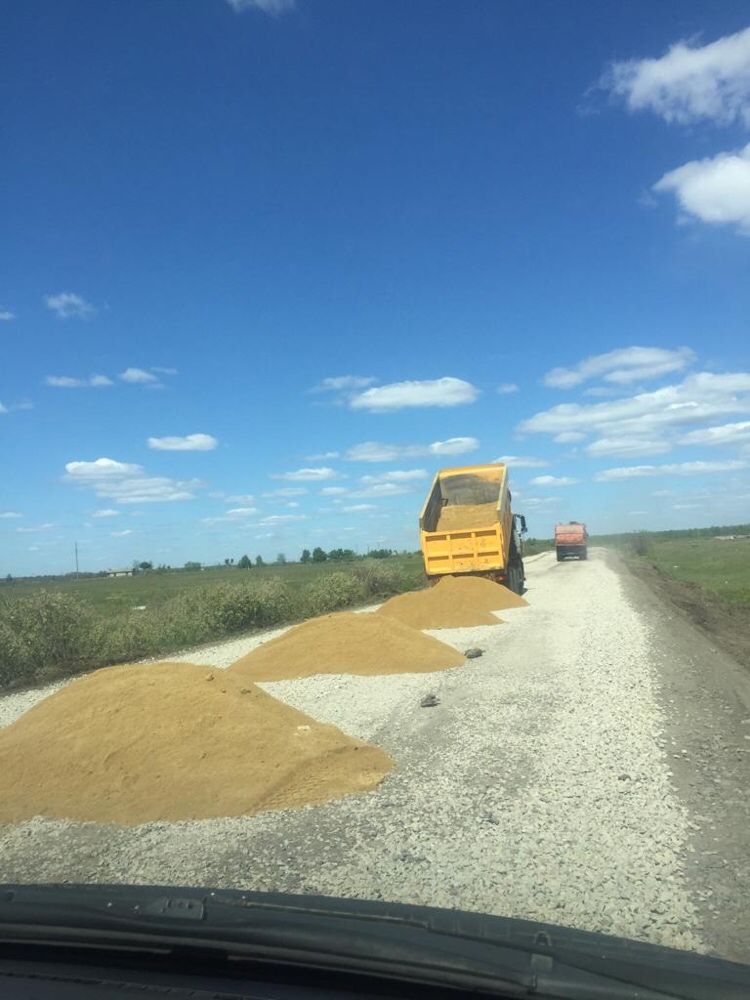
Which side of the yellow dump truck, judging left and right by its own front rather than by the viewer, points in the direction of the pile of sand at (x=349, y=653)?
back

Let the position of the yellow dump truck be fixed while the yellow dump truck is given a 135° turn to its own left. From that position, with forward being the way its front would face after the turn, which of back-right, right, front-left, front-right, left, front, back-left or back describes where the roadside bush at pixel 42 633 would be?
front

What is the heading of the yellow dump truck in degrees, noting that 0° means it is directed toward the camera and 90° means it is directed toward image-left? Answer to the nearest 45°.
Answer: approximately 180°

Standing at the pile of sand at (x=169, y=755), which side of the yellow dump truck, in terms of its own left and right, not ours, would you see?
back

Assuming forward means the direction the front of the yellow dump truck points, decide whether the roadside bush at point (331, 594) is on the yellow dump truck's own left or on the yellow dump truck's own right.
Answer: on the yellow dump truck's own left

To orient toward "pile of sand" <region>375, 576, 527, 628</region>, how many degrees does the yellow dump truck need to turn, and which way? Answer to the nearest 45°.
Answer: approximately 180°

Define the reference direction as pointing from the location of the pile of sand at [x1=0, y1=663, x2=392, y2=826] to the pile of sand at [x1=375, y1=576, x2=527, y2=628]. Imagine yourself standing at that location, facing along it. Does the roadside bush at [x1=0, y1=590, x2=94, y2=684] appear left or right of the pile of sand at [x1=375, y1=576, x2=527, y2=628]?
left

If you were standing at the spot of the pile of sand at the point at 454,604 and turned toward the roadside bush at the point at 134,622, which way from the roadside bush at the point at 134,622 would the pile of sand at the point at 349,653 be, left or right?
left

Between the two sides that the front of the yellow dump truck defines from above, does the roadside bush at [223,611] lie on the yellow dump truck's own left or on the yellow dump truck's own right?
on the yellow dump truck's own left
